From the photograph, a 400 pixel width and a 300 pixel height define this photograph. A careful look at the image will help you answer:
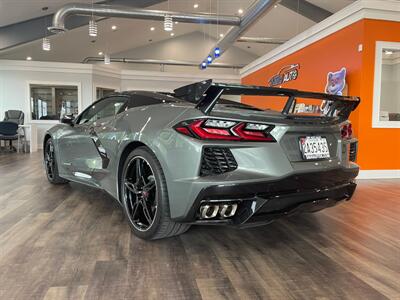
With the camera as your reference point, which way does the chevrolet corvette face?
facing away from the viewer and to the left of the viewer

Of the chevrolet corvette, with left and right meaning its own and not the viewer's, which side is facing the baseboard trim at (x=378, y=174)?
right

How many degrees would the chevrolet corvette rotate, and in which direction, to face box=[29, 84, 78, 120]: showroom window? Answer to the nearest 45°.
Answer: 0° — it already faces it

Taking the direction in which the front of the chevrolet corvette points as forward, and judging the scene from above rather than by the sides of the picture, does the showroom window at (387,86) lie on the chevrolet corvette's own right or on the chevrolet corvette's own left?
on the chevrolet corvette's own right

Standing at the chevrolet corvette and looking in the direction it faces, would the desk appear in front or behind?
in front

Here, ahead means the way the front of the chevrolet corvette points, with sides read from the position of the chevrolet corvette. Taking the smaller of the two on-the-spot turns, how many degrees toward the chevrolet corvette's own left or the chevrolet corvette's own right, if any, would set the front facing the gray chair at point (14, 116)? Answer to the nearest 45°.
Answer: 0° — it already faces it

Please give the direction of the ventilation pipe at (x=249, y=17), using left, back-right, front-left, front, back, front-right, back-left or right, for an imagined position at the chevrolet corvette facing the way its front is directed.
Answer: front-right
